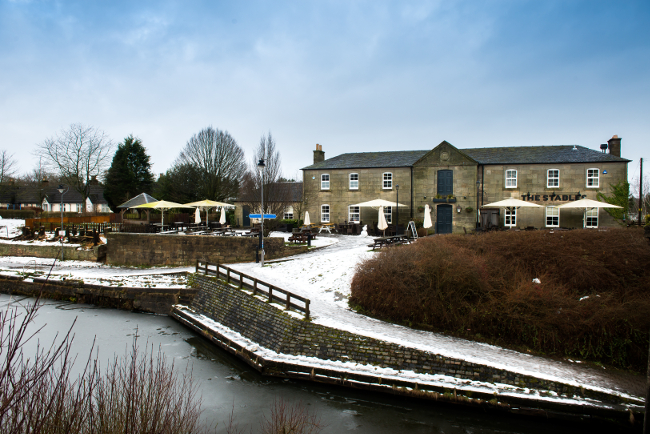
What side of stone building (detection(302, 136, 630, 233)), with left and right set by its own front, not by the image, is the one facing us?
front

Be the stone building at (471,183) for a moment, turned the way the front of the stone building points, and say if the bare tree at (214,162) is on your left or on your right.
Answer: on your right

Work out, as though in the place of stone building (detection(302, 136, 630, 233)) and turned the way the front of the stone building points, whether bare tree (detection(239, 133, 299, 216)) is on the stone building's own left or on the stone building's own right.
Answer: on the stone building's own right

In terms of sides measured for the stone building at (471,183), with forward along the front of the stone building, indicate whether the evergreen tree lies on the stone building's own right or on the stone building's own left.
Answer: on the stone building's own right

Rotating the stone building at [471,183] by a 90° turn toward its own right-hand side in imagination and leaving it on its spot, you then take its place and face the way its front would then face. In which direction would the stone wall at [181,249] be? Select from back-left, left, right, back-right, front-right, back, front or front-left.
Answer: front-left

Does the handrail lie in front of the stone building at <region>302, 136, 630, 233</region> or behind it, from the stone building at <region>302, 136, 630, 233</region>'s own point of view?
in front

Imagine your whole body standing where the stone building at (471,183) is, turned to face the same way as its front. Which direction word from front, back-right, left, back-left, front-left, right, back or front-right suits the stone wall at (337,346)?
front

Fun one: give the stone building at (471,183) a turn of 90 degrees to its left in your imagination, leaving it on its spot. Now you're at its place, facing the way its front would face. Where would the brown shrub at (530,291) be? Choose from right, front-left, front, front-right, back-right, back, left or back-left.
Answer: right

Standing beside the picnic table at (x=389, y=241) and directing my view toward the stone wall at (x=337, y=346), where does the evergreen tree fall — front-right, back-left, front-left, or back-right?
back-right
